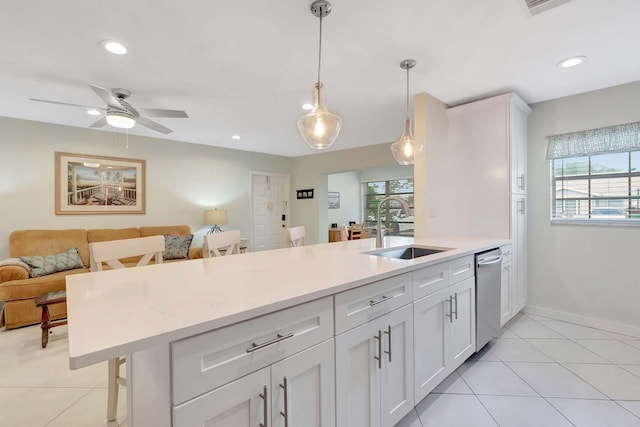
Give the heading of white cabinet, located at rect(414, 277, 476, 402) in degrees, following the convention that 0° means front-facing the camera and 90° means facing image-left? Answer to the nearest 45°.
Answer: approximately 315°

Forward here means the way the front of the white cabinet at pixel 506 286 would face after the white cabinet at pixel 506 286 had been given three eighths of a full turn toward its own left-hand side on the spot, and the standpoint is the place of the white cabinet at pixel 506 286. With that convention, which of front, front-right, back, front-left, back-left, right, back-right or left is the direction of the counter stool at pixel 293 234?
left

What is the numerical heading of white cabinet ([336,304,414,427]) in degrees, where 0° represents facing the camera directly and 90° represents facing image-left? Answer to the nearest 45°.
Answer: approximately 315°

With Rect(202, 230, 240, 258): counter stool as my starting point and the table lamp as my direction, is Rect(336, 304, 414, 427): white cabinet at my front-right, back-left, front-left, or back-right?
back-right

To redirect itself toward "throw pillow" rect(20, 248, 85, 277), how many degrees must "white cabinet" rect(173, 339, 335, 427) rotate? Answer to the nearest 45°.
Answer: approximately 180°

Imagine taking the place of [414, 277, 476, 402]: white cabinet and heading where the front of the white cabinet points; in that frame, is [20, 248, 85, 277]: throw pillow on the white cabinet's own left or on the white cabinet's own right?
on the white cabinet's own right

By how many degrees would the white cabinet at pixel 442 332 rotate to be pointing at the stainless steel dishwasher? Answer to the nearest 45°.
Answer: approximately 90° to its left

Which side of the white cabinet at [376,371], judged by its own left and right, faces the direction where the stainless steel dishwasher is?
left

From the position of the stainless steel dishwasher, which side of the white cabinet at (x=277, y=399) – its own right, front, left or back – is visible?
left

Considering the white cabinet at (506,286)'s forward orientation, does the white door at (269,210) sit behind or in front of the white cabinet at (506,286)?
behind
